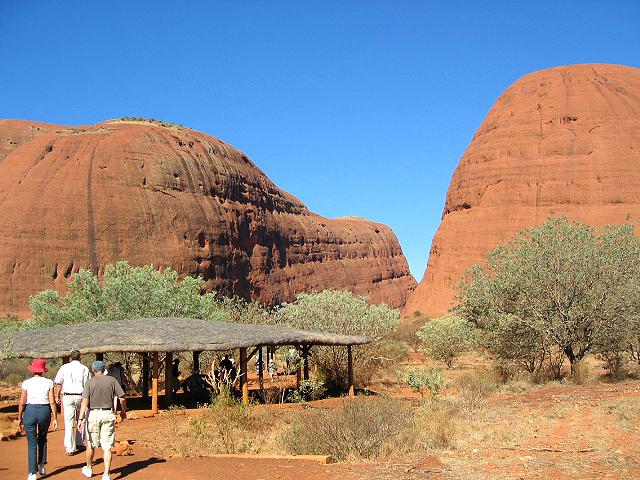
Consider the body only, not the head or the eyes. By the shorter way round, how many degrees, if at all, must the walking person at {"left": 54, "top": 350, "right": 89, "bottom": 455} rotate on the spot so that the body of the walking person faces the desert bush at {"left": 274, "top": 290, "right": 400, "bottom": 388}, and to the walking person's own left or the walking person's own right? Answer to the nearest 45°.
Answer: approximately 45° to the walking person's own right

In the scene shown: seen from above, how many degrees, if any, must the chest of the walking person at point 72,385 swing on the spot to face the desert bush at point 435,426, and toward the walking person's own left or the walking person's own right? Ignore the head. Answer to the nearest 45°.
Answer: approximately 90° to the walking person's own right

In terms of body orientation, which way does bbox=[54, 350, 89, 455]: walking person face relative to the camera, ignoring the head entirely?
away from the camera

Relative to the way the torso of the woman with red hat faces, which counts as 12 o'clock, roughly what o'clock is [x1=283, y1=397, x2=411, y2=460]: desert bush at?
The desert bush is roughly at 3 o'clock from the woman with red hat.

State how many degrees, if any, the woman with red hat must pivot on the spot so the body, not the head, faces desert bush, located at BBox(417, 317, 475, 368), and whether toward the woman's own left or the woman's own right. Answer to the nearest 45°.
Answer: approximately 45° to the woman's own right

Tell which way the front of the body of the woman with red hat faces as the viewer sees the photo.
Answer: away from the camera

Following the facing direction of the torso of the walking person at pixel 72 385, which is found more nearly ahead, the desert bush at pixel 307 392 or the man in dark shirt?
the desert bush

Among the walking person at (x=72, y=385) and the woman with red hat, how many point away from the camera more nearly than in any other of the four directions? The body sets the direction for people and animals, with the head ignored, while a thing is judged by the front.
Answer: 2

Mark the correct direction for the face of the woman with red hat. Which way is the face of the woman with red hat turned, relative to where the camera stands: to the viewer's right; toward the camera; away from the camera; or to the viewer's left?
away from the camera
